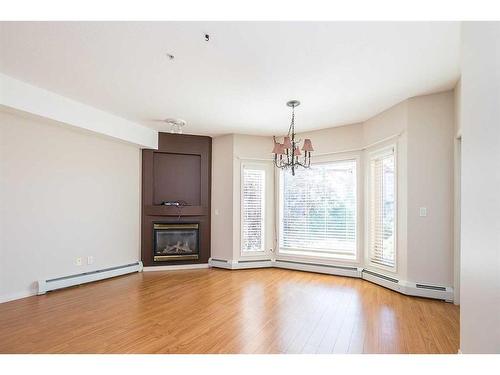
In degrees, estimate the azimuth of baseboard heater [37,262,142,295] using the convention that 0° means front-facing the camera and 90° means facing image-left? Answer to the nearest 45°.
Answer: approximately 315°

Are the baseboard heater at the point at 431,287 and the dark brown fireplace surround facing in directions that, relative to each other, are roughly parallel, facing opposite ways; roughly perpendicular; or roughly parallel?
roughly perpendicular

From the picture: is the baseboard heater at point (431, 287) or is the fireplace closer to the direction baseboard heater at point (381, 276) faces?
the fireplace

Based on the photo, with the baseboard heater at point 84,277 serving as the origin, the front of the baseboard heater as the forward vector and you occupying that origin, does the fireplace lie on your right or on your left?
on your left

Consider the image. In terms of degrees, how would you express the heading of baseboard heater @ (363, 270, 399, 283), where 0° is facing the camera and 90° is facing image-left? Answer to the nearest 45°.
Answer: approximately 45°

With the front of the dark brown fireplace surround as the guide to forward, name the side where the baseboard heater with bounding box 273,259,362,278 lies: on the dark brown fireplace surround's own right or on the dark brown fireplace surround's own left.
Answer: on the dark brown fireplace surround's own left

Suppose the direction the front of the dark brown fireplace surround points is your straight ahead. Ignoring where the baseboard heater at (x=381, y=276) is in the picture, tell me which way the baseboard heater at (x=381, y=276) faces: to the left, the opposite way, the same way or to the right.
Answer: to the right

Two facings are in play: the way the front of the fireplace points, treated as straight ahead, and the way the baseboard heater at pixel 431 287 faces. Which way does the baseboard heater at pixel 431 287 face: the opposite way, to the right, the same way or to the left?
to the right

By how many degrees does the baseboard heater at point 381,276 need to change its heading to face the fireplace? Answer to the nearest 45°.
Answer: approximately 45° to its right

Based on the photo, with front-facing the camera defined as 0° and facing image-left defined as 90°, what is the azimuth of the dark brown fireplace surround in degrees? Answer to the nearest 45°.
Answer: approximately 0°
